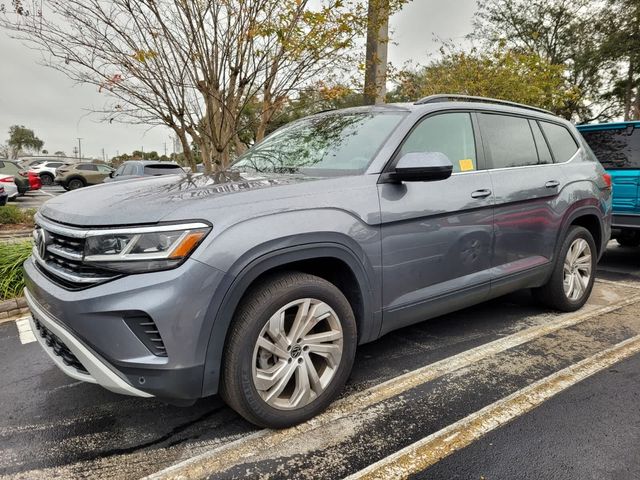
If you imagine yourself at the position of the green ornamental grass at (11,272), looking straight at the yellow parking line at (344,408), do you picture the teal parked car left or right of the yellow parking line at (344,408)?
left

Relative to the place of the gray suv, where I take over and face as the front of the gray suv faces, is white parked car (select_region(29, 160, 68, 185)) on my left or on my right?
on my right

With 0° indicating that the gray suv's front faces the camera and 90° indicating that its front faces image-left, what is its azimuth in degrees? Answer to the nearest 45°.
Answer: approximately 45°

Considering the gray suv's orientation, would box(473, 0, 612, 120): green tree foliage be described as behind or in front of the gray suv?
behind

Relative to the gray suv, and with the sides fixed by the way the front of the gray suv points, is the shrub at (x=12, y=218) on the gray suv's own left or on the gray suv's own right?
on the gray suv's own right

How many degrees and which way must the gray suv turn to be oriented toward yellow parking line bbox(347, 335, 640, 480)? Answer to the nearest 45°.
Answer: approximately 135° to its left

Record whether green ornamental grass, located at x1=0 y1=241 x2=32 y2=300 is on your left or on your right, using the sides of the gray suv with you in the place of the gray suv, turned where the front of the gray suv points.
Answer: on your right

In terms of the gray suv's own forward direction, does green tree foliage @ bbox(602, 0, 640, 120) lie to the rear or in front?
to the rear

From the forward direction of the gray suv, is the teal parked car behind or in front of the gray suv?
behind
